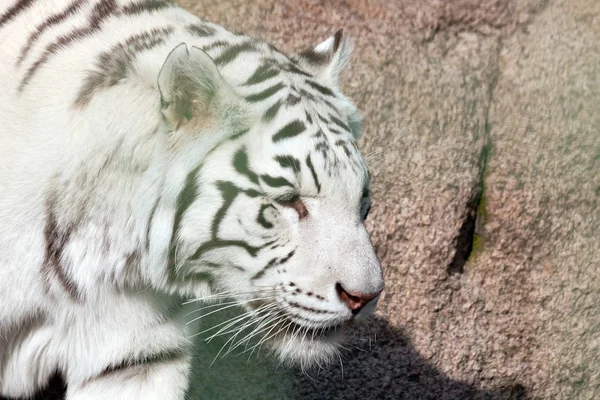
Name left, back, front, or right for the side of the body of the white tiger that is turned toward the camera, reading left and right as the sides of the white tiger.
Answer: right
